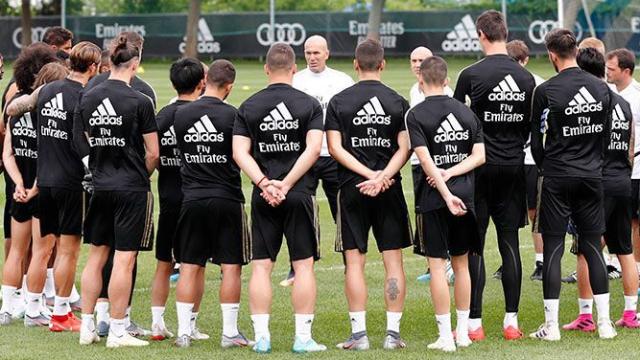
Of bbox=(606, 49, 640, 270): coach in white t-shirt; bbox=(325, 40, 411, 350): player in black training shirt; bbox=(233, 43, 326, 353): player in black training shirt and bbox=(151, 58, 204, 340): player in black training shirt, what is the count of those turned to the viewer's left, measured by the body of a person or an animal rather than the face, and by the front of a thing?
1

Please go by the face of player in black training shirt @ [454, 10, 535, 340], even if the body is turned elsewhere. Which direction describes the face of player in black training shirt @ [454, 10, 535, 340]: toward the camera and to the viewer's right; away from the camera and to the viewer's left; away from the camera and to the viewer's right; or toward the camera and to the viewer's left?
away from the camera and to the viewer's left

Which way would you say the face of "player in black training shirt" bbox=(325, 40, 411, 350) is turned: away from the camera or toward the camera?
away from the camera

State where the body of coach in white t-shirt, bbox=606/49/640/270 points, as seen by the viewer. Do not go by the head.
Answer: to the viewer's left

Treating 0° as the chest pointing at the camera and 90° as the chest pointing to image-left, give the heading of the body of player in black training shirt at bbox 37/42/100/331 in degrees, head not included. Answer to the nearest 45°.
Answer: approximately 225°

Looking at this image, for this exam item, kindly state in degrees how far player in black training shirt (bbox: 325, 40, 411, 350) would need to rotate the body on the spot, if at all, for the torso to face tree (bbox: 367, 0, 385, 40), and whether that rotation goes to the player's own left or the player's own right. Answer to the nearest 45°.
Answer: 0° — they already face it

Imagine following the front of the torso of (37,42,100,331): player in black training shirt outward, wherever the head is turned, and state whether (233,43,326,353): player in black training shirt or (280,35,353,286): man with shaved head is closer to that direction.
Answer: the man with shaved head

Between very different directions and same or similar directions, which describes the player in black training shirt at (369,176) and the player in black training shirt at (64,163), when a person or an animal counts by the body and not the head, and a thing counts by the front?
same or similar directions

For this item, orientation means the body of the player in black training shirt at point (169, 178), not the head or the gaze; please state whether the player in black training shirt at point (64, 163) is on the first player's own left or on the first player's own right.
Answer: on the first player's own left

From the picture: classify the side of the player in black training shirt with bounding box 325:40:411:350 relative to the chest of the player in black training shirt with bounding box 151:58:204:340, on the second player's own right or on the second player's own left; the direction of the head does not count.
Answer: on the second player's own right

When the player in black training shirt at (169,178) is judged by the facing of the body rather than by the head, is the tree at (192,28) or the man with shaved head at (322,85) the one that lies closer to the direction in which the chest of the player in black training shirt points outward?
the man with shaved head

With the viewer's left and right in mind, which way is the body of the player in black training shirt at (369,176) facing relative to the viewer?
facing away from the viewer

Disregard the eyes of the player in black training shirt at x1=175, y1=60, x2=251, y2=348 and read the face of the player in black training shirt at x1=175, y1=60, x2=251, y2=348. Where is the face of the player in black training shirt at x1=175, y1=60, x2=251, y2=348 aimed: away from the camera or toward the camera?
away from the camera

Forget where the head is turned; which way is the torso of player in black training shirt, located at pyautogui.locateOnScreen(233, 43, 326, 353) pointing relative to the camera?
away from the camera
